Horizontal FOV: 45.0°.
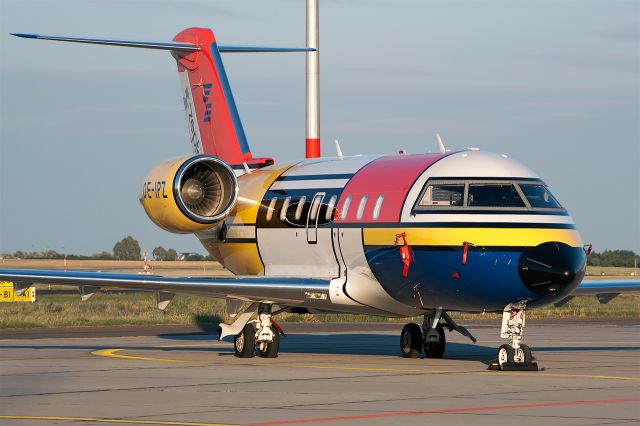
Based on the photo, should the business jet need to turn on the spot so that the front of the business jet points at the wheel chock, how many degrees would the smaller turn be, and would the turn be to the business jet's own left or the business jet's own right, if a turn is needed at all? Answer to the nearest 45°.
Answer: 0° — it already faces it

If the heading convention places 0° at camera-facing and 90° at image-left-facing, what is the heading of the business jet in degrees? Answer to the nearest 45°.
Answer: approximately 315°

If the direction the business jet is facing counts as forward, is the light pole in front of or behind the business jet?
behind

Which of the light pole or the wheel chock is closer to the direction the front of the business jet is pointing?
the wheel chock
